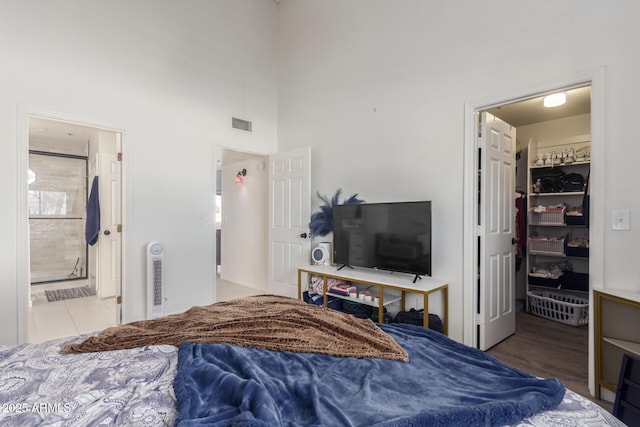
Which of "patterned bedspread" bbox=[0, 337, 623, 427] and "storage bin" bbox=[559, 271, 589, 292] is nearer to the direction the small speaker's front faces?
the patterned bedspread

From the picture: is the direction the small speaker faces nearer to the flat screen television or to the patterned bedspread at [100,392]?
the patterned bedspread

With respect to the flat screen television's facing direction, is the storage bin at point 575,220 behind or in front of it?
behind

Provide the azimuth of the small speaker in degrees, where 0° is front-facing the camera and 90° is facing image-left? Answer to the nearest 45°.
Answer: approximately 45°

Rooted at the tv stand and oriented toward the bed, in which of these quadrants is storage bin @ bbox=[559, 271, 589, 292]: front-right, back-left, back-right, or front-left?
back-left

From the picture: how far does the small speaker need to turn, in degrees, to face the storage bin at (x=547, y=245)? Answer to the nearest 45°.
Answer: approximately 135° to its left

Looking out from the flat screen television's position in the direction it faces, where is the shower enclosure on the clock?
The shower enclosure is roughly at 2 o'clock from the flat screen television.
